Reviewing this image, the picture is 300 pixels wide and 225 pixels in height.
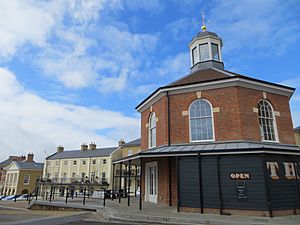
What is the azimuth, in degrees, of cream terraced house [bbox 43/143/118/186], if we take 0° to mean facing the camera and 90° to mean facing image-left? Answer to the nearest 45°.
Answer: approximately 45°
